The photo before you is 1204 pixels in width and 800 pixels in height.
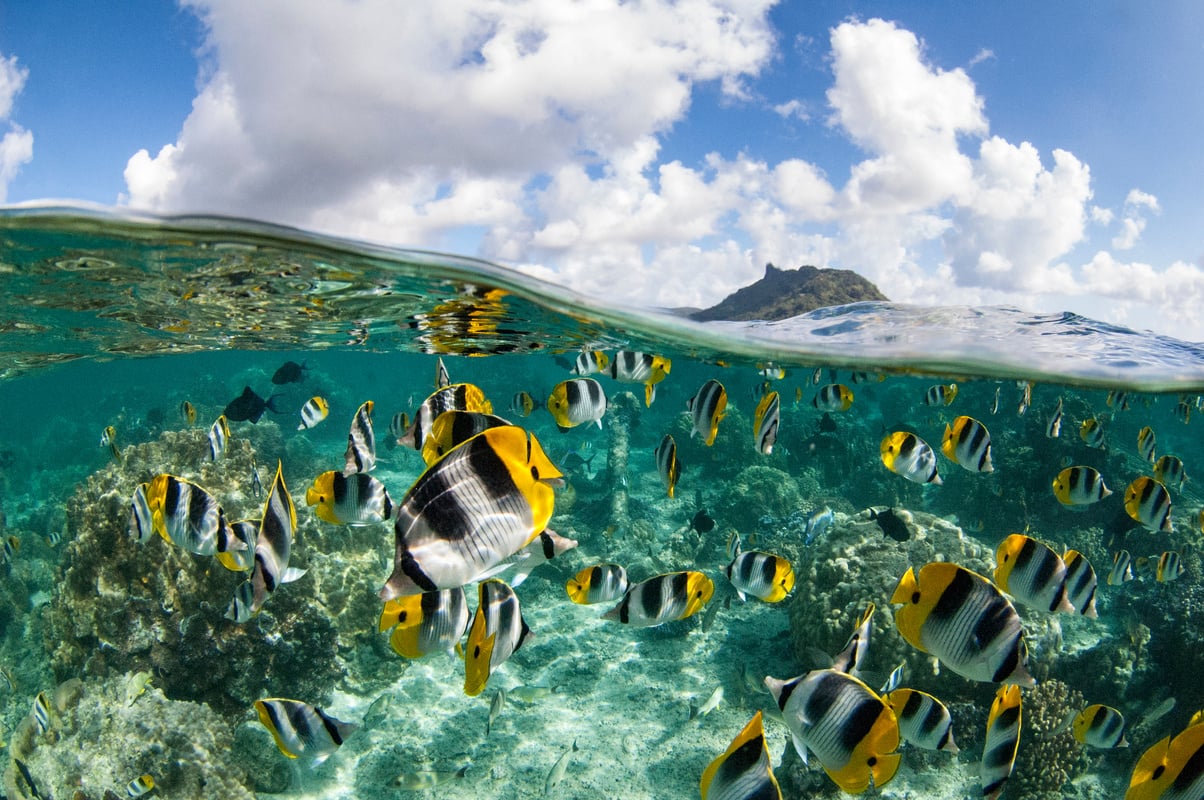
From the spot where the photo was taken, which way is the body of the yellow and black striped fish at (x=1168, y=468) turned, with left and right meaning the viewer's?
facing to the left of the viewer

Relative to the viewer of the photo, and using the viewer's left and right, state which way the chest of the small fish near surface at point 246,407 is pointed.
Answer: facing to the left of the viewer

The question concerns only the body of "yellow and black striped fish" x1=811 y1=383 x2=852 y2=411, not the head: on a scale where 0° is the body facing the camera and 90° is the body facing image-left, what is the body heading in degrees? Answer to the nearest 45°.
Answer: approximately 270°
